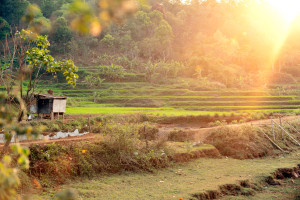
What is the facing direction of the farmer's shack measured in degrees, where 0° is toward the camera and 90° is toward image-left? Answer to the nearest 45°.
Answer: approximately 45°

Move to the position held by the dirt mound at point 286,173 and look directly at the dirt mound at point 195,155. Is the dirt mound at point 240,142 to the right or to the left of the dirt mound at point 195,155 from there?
right

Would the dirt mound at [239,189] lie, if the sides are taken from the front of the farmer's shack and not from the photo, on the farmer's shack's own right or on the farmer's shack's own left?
on the farmer's shack's own left

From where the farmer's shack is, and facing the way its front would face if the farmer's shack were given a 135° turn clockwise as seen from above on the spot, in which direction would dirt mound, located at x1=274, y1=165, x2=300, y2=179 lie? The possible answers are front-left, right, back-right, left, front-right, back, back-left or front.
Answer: back-right

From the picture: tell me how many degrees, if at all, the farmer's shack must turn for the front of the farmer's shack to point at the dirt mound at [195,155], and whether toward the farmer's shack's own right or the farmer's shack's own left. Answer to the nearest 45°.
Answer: approximately 90° to the farmer's shack's own left
